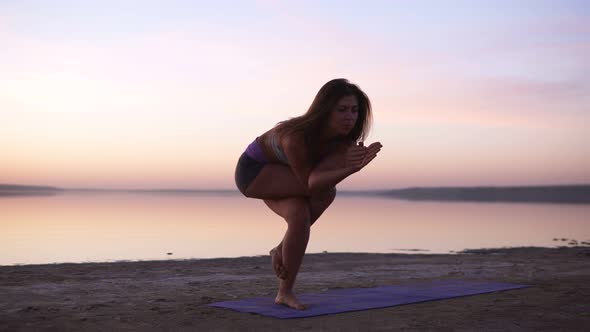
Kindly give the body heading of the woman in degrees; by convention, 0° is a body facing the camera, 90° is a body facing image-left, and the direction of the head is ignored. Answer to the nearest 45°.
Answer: approximately 270°

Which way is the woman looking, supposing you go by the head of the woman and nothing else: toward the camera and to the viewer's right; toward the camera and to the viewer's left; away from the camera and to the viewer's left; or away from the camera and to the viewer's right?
toward the camera and to the viewer's right
